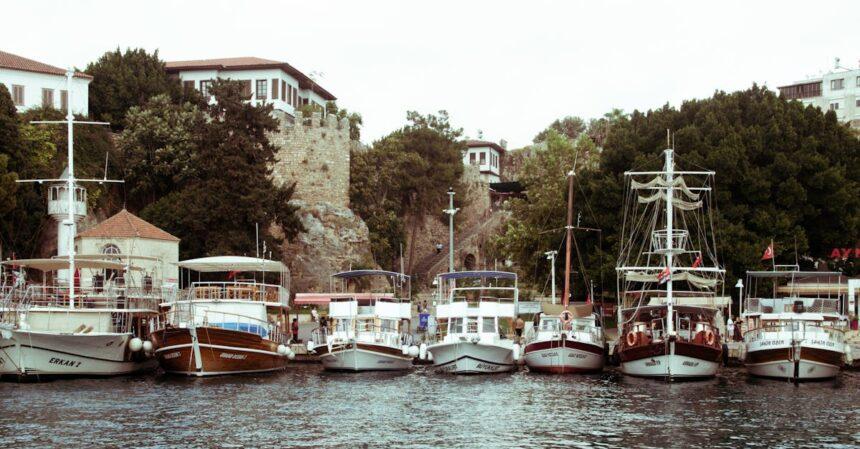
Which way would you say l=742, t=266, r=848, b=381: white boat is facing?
toward the camera

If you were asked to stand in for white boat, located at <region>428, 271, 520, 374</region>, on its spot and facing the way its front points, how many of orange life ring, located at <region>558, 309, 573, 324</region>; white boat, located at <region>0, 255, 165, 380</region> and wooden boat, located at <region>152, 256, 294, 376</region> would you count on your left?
1

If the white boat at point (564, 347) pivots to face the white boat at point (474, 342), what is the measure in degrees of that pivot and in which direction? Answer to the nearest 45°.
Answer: approximately 90° to its right

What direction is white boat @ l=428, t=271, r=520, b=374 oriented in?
toward the camera

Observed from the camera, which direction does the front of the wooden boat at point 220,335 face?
facing the viewer and to the left of the viewer

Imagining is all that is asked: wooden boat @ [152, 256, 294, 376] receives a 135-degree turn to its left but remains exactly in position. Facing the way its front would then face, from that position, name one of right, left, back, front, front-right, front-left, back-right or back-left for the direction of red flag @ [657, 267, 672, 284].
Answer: front

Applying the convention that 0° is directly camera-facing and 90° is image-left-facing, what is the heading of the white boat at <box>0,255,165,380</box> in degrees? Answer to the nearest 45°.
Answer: approximately 45°

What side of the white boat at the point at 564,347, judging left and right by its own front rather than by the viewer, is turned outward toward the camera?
front
